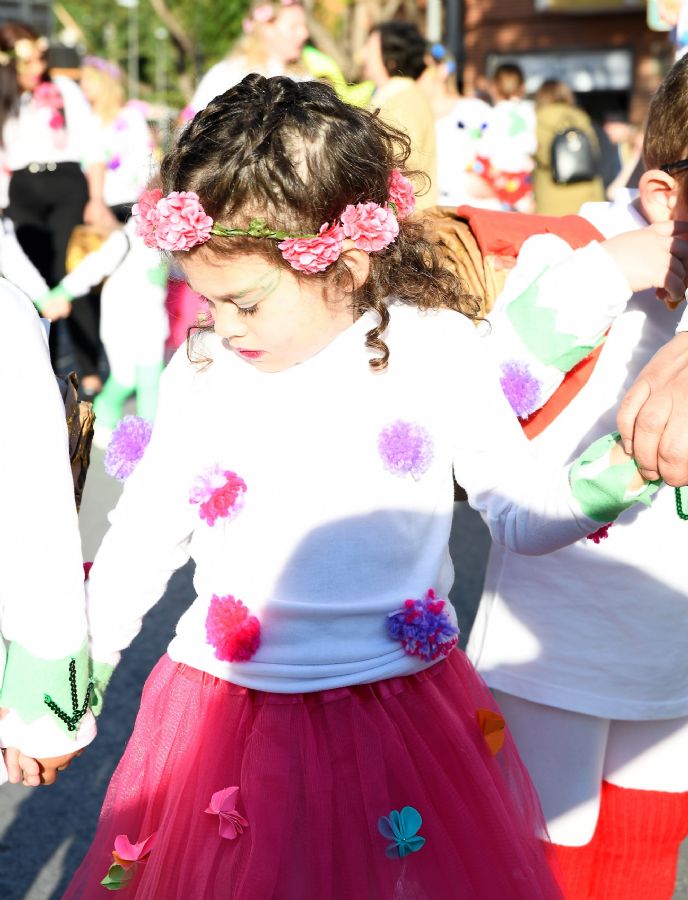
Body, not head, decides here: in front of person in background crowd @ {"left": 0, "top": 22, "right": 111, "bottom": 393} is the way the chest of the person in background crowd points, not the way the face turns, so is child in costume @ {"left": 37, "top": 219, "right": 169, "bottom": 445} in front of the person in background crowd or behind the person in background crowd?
in front

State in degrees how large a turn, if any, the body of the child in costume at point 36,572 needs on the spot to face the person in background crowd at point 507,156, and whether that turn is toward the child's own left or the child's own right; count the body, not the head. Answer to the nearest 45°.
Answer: approximately 135° to the child's own left

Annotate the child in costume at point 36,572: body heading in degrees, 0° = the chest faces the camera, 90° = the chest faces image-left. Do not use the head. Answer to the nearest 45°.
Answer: approximately 0°

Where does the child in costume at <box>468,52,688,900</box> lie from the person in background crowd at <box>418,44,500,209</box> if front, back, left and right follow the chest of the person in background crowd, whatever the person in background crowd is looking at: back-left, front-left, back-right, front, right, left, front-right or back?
front-left

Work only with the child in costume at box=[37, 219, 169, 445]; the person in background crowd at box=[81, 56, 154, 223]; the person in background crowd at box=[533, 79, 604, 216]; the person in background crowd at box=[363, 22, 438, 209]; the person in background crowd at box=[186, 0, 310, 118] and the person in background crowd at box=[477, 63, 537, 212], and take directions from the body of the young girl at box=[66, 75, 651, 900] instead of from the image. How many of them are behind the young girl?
6

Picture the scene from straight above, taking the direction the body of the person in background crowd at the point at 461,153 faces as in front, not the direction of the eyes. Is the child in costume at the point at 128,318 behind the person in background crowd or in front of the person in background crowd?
in front

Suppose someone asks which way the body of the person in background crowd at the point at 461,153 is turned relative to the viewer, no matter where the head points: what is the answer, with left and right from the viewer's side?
facing the viewer and to the left of the viewer

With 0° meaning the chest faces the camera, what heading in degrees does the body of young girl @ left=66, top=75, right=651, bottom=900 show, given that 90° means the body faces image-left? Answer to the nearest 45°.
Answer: approximately 0°

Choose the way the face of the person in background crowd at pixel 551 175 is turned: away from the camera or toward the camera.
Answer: away from the camera

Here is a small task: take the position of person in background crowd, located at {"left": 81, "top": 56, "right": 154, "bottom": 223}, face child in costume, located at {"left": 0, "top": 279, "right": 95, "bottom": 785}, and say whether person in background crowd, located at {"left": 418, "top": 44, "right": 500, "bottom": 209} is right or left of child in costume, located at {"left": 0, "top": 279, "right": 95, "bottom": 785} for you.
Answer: left

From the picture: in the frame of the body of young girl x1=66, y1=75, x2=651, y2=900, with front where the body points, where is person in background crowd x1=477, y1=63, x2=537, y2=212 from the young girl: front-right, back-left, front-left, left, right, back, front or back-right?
back
